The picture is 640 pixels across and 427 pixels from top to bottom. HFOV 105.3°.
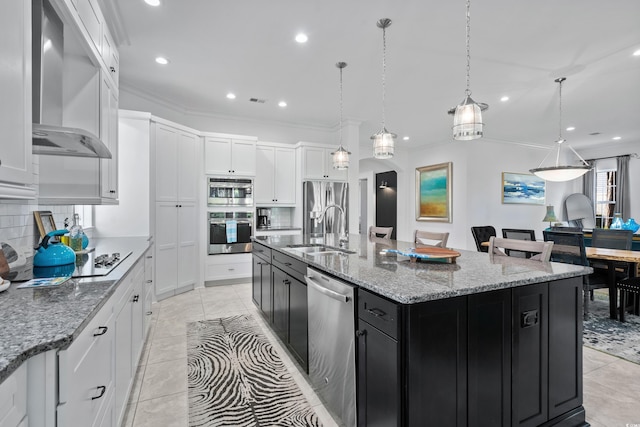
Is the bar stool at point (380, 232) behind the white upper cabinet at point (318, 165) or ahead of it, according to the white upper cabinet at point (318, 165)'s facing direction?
ahead

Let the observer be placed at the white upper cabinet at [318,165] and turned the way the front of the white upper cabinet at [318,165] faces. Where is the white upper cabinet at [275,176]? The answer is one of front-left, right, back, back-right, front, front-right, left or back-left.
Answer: right

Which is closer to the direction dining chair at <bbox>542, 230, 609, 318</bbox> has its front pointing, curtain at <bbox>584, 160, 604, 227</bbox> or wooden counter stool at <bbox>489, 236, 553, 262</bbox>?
the curtain

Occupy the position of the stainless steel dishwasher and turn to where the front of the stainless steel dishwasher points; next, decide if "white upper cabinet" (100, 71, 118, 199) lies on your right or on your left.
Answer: on your right

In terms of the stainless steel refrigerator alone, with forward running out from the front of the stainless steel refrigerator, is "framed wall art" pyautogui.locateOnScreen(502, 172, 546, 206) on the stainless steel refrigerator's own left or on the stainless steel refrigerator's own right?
on the stainless steel refrigerator's own left

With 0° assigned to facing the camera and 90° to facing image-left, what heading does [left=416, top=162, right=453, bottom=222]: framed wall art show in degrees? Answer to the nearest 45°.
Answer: approximately 45°

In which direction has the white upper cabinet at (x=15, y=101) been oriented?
to the viewer's right

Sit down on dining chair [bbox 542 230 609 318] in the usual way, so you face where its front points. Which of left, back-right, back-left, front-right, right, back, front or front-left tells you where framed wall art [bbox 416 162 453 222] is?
left

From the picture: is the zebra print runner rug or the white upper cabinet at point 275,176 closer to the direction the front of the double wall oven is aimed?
the zebra print runner rug

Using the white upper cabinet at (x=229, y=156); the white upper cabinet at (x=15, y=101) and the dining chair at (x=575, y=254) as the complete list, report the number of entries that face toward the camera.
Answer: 1

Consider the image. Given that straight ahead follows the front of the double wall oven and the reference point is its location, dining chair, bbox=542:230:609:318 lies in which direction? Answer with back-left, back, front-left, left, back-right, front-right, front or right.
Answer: front-left

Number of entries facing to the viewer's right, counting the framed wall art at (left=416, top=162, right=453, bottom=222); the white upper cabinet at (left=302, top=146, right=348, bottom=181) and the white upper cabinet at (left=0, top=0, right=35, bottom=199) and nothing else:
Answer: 1

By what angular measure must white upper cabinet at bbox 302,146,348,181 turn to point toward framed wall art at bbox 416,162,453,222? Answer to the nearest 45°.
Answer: approximately 135° to its left
